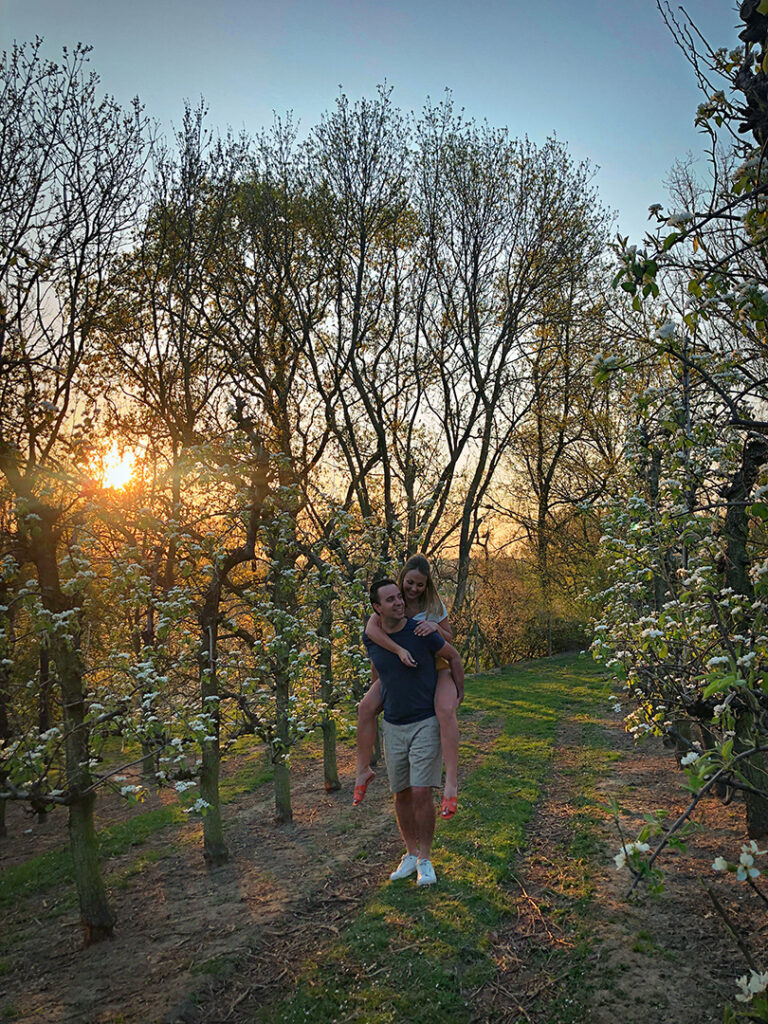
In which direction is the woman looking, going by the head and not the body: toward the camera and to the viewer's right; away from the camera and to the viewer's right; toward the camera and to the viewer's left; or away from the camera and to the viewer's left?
toward the camera and to the viewer's left

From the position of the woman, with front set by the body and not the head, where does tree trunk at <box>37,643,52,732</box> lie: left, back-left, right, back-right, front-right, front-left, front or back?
back-right

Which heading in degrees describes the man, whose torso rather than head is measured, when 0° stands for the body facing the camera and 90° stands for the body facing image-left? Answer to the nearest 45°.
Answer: approximately 0°

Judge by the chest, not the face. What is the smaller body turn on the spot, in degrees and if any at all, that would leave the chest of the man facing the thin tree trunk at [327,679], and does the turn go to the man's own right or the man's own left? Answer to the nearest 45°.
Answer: approximately 180°

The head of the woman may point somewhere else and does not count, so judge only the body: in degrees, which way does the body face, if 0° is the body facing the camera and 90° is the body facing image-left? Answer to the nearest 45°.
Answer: approximately 0°

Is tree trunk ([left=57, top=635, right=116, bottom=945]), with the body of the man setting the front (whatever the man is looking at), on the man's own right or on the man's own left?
on the man's own right

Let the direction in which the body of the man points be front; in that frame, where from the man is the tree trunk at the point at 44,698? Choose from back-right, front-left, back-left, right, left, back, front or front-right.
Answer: back-right

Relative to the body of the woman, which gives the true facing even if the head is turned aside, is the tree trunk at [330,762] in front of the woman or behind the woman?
behind

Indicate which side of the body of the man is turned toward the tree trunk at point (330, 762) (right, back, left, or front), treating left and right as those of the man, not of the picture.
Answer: back

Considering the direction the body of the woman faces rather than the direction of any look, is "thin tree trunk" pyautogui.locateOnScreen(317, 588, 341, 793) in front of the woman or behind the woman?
behind

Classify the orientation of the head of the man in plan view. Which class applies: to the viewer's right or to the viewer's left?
to the viewer's right
